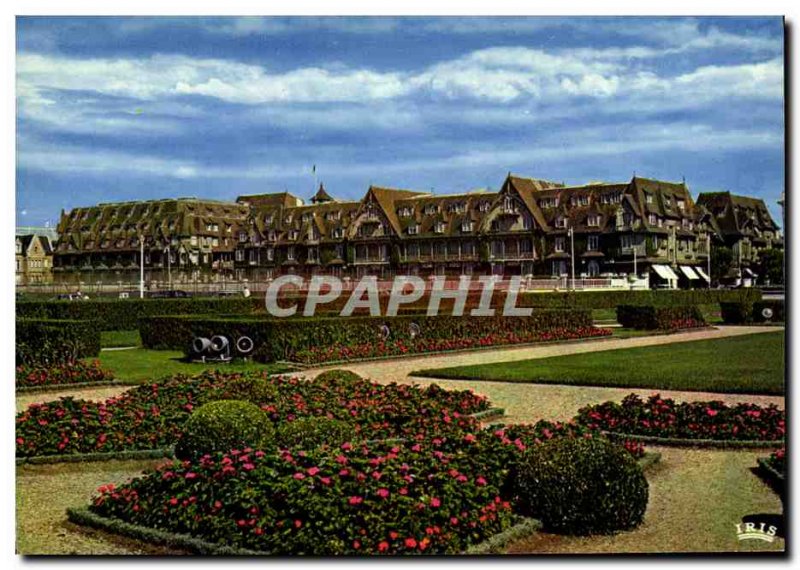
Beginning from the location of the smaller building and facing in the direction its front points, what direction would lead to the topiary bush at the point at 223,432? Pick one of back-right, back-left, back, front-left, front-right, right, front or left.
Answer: front-left

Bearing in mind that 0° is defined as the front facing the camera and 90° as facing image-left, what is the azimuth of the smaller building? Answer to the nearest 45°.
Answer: approximately 0°

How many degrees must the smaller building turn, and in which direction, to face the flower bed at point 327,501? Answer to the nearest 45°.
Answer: approximately 45° to its left

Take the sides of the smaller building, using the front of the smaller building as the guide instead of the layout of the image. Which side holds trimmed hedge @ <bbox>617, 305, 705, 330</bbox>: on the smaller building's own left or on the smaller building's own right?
on the smaller building's own left

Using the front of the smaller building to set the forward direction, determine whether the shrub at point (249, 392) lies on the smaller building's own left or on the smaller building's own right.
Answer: on the smaller building's own left

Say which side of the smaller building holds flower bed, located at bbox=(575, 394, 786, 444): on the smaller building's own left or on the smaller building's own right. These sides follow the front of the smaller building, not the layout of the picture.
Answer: on the smaller building's own left

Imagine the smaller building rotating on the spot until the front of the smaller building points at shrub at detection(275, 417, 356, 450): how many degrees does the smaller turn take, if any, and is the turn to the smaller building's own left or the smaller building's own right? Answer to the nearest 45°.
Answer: approximately 45° to the smaller building's own left
